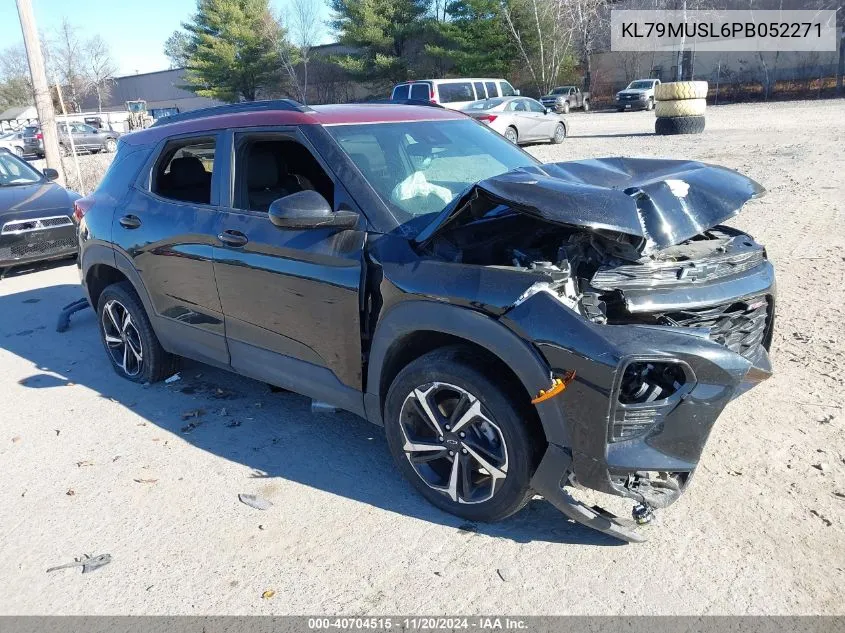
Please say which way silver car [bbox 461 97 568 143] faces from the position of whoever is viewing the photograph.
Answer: facing away from the viewer and to the right of the viewer

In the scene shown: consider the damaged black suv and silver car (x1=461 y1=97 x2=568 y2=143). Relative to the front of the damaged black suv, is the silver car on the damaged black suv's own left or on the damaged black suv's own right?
on the damaged black suv's own left

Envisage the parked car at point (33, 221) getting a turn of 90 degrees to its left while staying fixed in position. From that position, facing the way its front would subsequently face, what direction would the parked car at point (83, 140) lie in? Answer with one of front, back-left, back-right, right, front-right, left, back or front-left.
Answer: front-left

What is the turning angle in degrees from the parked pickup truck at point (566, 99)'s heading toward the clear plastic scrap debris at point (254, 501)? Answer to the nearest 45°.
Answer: approximately 45° to its left

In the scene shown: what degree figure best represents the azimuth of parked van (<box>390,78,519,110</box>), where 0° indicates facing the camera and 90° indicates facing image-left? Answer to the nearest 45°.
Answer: approximately 225°

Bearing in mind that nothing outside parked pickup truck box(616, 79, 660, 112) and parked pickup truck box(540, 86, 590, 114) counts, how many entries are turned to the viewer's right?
0

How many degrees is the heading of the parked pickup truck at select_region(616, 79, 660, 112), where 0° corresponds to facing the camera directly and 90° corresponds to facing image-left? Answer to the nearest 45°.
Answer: approximately 45°

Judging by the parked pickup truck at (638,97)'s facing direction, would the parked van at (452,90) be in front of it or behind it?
in front

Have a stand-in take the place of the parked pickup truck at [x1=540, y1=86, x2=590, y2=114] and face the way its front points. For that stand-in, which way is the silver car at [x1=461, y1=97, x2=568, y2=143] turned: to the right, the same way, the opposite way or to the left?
the opposite way

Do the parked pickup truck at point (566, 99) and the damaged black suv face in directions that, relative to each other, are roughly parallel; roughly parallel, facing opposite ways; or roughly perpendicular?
roughly perpendicular
